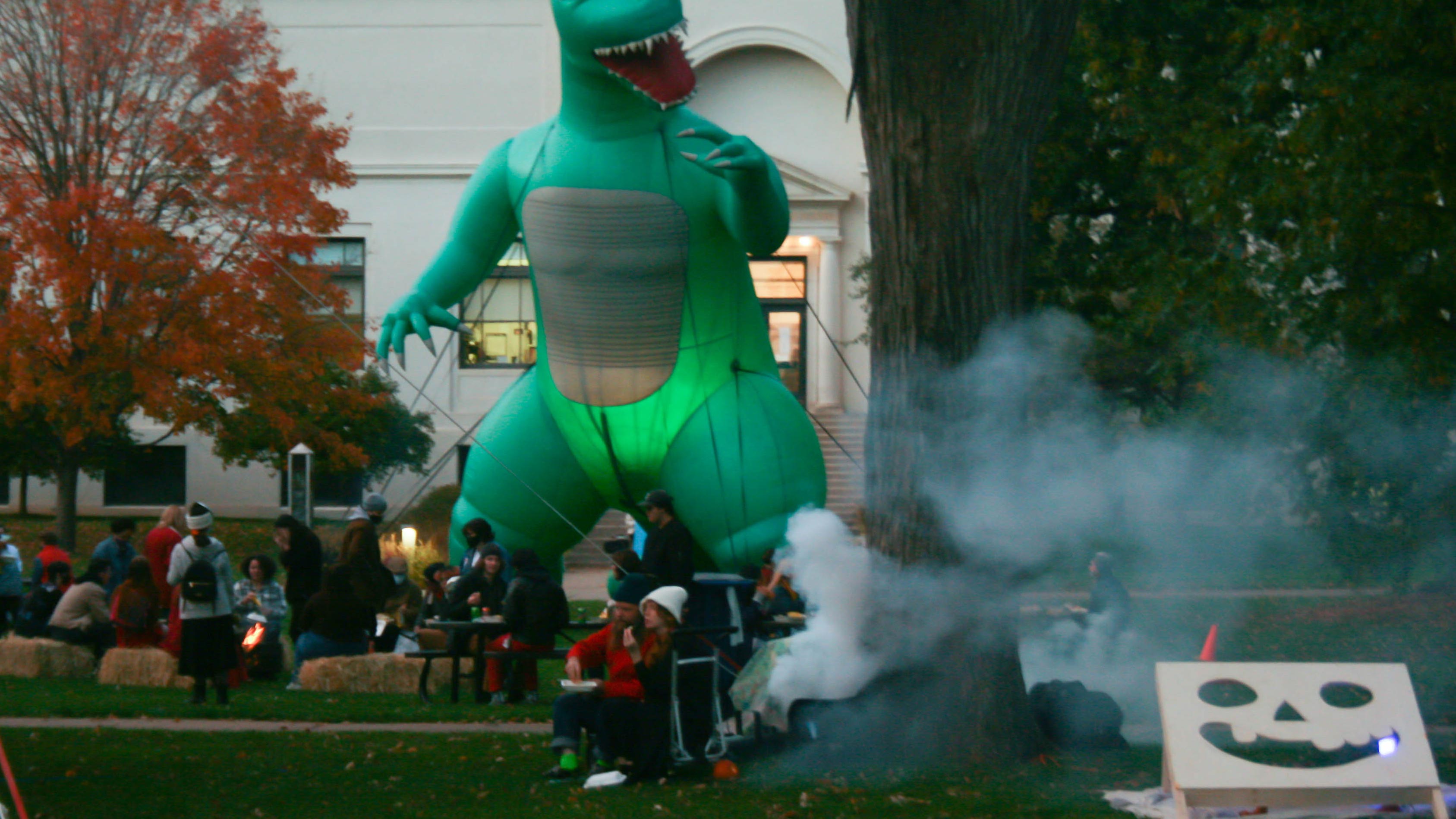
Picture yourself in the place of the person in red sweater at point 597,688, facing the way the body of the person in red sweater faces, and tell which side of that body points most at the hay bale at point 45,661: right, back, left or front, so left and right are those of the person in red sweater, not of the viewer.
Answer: right

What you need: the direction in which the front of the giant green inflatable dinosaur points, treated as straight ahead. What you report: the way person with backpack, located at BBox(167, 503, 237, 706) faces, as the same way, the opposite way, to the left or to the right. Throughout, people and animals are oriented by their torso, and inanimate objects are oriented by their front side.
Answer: the opposite way

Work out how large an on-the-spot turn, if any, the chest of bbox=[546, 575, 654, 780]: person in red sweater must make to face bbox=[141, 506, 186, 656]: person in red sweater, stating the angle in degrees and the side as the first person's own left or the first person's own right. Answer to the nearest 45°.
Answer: approximately 90° to the first person's own right

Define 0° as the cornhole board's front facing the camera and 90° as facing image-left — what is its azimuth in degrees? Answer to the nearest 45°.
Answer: approximately 0°

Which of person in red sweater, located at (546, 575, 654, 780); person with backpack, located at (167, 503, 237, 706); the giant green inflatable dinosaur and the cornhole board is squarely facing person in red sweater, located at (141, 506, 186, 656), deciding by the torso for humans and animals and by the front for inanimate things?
the person with backpack

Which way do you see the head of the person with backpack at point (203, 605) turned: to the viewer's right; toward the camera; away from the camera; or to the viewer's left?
away from the camera

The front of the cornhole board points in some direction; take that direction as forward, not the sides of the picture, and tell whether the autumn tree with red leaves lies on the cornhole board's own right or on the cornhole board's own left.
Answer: on the cornhole board's own right

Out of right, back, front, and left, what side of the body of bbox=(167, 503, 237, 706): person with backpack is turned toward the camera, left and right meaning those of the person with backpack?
back

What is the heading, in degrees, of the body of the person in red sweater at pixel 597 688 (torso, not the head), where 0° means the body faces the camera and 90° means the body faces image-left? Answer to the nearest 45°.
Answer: approximately 45°
